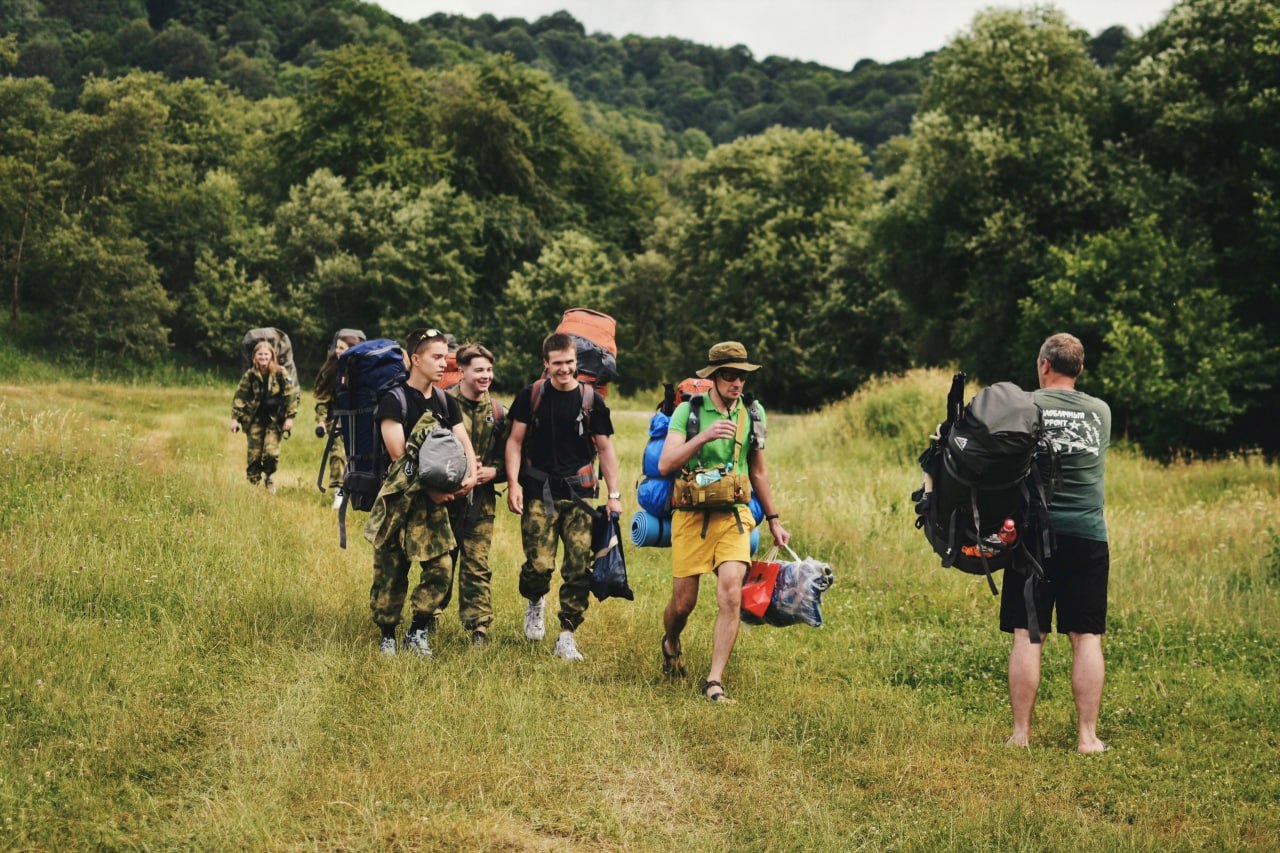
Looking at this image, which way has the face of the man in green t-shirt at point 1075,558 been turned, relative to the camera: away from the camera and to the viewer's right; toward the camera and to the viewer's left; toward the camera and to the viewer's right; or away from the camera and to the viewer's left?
away from the camera and to the viewer's left

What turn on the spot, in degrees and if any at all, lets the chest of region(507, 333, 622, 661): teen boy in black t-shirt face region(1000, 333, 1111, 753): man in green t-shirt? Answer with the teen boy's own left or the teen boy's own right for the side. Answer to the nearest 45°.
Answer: approximately 45° to the teen boy's own left

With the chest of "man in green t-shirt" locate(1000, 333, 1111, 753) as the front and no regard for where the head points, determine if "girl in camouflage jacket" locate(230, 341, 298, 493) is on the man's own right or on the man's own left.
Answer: on the man's own left

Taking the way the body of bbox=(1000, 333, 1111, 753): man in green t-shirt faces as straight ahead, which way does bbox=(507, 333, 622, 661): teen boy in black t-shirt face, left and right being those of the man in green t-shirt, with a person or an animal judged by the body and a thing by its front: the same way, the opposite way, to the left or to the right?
the opposite way

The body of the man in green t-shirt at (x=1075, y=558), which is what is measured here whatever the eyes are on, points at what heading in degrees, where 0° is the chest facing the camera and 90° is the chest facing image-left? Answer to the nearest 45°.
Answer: approximately 180°

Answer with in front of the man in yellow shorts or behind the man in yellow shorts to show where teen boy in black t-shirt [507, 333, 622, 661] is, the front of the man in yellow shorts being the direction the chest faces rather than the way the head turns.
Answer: behind

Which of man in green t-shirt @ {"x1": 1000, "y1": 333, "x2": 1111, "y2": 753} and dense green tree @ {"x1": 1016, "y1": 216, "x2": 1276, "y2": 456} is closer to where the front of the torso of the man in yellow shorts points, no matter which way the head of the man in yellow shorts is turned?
the man in green t-shirt

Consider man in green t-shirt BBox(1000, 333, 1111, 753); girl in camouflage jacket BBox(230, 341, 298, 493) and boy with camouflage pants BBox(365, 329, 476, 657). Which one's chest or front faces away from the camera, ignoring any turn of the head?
the man in green t-shirt

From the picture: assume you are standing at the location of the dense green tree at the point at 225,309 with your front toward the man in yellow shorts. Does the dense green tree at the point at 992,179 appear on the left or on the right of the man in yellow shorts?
left

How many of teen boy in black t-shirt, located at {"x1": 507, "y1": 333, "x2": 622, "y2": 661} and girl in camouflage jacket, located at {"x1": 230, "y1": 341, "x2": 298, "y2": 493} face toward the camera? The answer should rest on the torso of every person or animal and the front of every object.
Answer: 2

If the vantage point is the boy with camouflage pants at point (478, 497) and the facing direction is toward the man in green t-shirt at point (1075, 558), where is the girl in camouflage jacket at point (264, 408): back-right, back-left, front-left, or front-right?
back-left

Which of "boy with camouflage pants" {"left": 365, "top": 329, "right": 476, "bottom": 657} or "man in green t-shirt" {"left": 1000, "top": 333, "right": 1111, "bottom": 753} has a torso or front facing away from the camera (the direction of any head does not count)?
the man in green t-shirt

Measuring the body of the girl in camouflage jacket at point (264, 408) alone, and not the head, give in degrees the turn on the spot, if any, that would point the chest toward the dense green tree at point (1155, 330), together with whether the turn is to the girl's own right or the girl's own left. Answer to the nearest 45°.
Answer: approximately 135° to the girl's own left

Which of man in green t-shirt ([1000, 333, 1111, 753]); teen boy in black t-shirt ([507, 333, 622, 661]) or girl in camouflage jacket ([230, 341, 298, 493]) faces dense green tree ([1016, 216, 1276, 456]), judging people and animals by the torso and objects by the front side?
the man in green t-shirt
